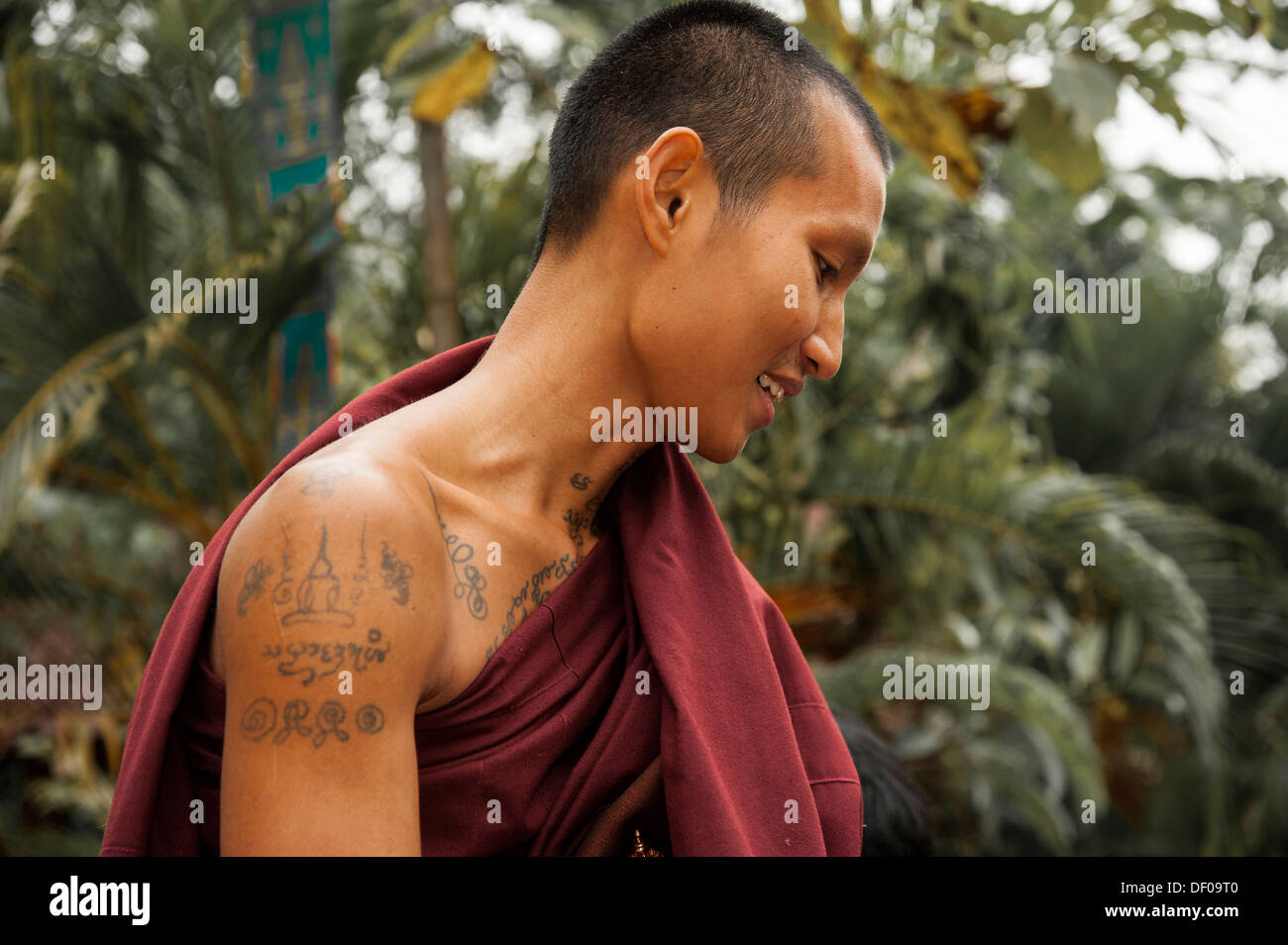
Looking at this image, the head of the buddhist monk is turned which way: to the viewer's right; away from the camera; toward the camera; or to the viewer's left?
to the viewer's right

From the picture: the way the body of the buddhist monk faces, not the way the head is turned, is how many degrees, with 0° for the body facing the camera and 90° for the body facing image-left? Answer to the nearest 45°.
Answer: approximately 315°

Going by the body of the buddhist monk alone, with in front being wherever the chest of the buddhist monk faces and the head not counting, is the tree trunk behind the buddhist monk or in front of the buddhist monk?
behind
